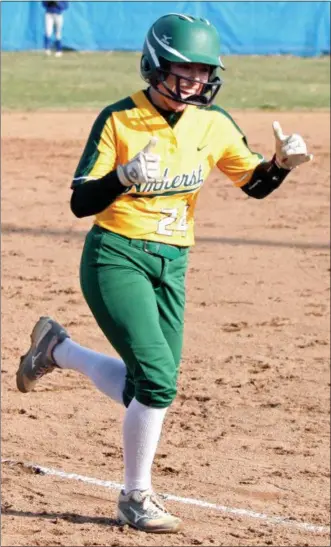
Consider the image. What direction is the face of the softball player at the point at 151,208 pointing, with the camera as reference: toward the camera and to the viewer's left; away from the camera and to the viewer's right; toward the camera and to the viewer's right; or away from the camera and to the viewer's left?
toward the camera and to the viewer's right

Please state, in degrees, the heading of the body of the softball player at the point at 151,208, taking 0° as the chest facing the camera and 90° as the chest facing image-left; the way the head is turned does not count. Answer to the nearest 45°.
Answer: approximately 315°

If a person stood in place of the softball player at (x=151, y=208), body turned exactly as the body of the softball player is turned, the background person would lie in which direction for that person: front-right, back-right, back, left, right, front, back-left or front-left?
back-left
